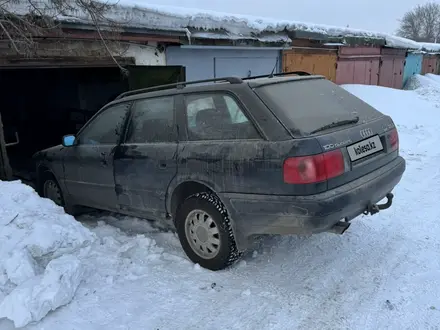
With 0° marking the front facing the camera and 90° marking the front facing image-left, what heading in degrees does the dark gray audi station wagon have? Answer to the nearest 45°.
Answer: approximately 135°

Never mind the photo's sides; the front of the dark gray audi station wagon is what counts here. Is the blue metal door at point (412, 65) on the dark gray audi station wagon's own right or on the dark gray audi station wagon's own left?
on the dark gray audi station wagon's own right

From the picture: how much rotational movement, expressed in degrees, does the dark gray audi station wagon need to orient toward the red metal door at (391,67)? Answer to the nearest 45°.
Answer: approximately 90° to its right

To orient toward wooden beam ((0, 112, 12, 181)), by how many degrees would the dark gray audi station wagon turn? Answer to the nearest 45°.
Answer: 0° — it already faces it
